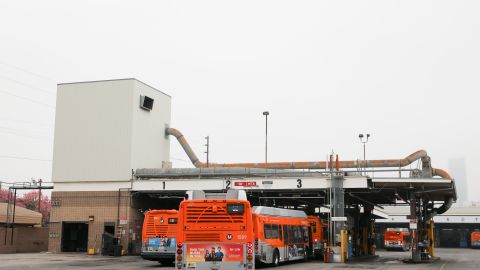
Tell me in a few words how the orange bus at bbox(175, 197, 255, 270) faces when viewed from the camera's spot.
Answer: facing away from the viewer

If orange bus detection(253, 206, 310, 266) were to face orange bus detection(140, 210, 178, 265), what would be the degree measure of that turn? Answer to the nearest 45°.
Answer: approximately 135° to its left

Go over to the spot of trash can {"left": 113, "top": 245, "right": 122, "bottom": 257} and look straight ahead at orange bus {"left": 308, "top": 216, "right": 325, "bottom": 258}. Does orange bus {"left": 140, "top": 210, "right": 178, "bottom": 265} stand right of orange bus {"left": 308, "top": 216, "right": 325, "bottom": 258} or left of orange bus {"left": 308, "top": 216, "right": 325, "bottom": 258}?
right

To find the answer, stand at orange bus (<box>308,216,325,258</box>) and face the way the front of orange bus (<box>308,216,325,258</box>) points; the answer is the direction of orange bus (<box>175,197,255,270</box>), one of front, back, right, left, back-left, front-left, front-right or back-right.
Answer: back

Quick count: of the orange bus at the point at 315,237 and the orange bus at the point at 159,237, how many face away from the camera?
2

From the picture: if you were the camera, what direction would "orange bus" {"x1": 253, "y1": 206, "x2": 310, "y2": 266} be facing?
facing away from the viewer and to the right of the viewer

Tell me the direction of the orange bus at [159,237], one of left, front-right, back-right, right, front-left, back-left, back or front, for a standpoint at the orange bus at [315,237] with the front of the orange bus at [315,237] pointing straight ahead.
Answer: back-left

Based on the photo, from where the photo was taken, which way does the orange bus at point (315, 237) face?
away from the camera

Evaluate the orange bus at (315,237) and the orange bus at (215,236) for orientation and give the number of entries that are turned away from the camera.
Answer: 2

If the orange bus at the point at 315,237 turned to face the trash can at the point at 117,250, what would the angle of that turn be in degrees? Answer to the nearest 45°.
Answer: approximately 90° to its left

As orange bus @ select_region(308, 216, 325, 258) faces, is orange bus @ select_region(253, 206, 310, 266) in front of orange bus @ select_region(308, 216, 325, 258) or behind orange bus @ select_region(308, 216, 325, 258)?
behind

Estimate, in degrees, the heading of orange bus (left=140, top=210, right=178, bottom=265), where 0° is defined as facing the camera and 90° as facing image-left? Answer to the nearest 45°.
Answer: approximately 180°
